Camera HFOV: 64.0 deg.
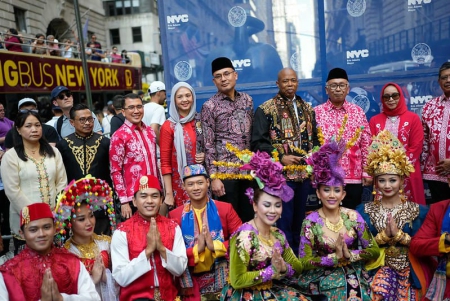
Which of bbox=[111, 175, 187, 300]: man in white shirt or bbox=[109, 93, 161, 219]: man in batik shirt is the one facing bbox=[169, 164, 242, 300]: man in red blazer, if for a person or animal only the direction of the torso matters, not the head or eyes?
the man in batik shirt

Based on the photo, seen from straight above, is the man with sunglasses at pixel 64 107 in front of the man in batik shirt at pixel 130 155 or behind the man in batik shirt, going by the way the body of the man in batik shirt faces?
behind

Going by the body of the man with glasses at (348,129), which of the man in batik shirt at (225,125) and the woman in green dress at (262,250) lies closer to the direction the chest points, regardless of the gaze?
the woman in green dress

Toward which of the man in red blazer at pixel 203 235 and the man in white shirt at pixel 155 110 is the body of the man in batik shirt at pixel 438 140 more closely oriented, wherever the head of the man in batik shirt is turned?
the man in red blazer

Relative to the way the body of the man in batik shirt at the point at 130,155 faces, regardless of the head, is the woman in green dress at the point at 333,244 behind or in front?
in front

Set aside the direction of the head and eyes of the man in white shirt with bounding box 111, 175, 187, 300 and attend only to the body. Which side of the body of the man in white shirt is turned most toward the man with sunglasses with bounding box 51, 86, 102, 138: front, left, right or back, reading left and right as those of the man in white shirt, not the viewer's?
back

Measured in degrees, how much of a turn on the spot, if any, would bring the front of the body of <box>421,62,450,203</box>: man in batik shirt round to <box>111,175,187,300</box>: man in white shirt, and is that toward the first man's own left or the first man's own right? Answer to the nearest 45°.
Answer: approximately 45° to the first man's own right

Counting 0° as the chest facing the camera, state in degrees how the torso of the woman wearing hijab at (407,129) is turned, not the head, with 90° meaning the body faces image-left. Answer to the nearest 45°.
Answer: approximately 0°

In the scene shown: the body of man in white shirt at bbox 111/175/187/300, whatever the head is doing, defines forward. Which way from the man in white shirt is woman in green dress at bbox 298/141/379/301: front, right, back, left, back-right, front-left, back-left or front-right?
left

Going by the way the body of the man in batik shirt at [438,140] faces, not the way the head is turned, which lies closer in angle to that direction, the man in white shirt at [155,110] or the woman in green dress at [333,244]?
the woman in green dress

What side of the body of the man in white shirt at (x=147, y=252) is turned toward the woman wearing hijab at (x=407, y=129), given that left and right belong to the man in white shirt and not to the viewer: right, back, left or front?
left

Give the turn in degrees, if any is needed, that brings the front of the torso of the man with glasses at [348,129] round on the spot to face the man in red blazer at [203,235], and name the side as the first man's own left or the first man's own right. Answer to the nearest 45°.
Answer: approximately 45° to the first man's own right
